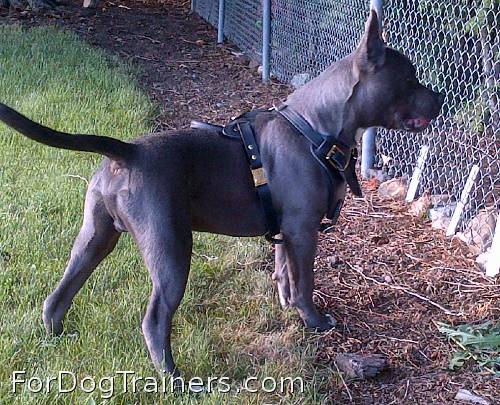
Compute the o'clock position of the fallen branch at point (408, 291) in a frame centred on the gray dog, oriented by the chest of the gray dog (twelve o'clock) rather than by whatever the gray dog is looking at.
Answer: The fallen branch is roughly at 1 o'clock from the gray dog.

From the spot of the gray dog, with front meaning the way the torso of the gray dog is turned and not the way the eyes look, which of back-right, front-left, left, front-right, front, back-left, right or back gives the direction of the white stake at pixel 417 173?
front

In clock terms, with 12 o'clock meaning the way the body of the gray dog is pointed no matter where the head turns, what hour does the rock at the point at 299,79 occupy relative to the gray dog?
The rock is roughly at 11 o'clock from the gray dog.

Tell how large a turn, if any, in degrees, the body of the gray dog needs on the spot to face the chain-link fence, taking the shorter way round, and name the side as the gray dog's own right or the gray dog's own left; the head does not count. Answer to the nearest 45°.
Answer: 0° — it already faces it

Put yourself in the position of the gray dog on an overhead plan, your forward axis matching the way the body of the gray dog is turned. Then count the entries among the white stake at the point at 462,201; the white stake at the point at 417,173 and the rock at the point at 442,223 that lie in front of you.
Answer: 3

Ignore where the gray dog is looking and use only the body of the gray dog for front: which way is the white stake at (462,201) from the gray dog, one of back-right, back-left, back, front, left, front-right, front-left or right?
front

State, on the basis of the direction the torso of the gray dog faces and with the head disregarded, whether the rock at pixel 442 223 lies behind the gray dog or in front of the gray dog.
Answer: in front

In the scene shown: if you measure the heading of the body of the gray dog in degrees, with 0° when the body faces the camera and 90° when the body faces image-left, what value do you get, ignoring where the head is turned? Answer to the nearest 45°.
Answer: approximately 225°

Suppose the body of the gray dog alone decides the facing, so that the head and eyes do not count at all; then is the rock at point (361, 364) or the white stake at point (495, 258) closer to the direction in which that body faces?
the white stake

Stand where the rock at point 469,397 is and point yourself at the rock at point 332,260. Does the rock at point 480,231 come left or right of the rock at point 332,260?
right

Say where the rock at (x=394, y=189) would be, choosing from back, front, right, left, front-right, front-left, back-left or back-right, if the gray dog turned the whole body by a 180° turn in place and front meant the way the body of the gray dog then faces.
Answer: back

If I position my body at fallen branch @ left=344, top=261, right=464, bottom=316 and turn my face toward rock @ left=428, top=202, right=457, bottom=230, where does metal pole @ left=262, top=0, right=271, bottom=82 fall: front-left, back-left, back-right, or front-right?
front-left

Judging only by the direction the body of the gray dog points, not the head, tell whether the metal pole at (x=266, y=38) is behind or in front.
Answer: in front

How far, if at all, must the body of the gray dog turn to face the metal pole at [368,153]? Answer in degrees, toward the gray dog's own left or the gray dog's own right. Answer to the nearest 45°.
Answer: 0° — it already faces it
